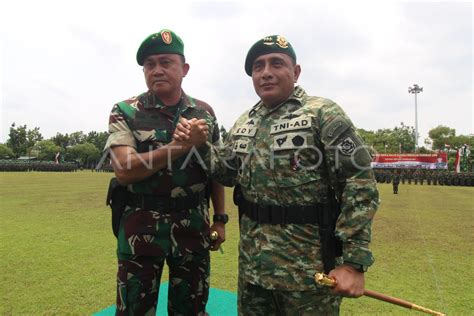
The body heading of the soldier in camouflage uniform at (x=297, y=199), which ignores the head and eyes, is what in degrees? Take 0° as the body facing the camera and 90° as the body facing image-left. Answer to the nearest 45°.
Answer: approximately 45°

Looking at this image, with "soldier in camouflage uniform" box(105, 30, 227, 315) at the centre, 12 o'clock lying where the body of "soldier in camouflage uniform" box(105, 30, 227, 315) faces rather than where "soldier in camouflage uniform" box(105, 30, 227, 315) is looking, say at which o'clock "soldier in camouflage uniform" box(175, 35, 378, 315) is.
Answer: "soldier in camouflage uniform" box(175, 35, 378, 315) is roughly at 10 o'clock from "soldier in camouflage uniform" box(105, 30, 227, 315).

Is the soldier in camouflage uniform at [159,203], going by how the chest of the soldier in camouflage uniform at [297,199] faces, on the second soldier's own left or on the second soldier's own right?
on the second soldier's own right

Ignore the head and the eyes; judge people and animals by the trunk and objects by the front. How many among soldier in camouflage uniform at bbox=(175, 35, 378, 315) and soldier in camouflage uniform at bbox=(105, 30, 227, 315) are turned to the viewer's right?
0

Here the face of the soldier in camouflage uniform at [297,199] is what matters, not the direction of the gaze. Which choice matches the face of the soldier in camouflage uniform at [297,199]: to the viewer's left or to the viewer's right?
to the viewer's left

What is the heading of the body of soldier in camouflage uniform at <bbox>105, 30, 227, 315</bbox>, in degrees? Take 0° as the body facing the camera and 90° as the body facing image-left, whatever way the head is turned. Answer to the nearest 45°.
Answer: approximately 0°
